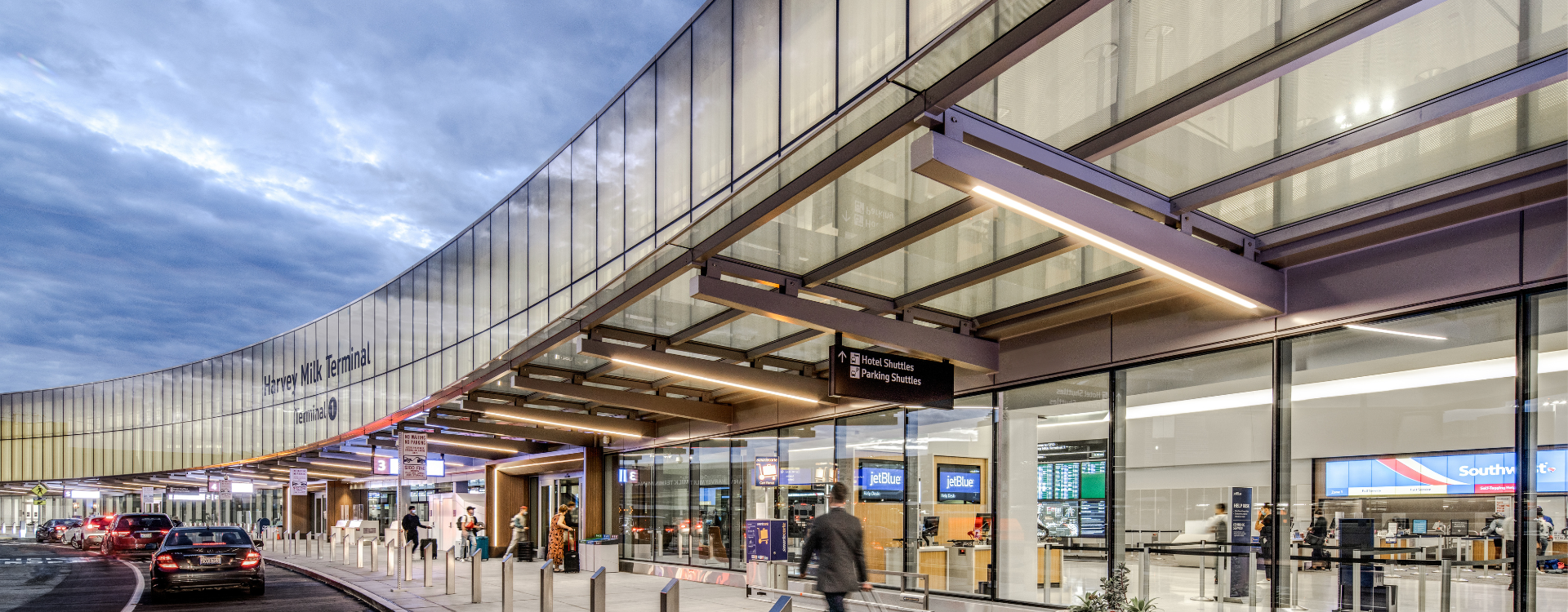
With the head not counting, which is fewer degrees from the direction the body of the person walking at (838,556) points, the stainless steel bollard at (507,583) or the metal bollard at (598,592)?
the stainless steel bollard

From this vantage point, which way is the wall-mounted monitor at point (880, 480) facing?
toward the camera

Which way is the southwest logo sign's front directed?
toward the camera

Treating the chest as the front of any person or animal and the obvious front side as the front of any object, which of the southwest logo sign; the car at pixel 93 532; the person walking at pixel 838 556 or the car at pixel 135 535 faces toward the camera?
the southwest logo sign

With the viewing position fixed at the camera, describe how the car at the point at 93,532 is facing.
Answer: facing away from the viewer and to the left of the viewer

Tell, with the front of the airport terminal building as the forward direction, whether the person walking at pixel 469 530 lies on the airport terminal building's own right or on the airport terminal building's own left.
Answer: on the airport terminal building's own right

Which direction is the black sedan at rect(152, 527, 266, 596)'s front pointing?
away from the camera

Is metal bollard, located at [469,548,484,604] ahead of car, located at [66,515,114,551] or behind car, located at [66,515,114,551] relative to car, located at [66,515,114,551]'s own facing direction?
behind

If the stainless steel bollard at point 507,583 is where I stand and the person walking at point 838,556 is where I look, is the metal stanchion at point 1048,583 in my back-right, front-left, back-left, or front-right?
front-left

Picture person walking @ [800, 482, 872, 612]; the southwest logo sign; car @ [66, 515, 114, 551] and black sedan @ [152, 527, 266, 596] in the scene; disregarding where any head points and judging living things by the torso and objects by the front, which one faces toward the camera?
the southwest logo sign

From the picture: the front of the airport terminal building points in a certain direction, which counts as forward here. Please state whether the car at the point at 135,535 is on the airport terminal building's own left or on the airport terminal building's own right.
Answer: on the airport terminal building's own right

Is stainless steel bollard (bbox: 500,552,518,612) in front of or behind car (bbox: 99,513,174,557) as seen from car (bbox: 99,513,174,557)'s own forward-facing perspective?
behind

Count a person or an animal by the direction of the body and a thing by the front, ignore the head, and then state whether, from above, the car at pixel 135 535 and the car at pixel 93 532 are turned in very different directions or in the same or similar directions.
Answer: same or similar directions

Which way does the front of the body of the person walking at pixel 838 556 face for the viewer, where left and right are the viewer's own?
facing away from the viewer
